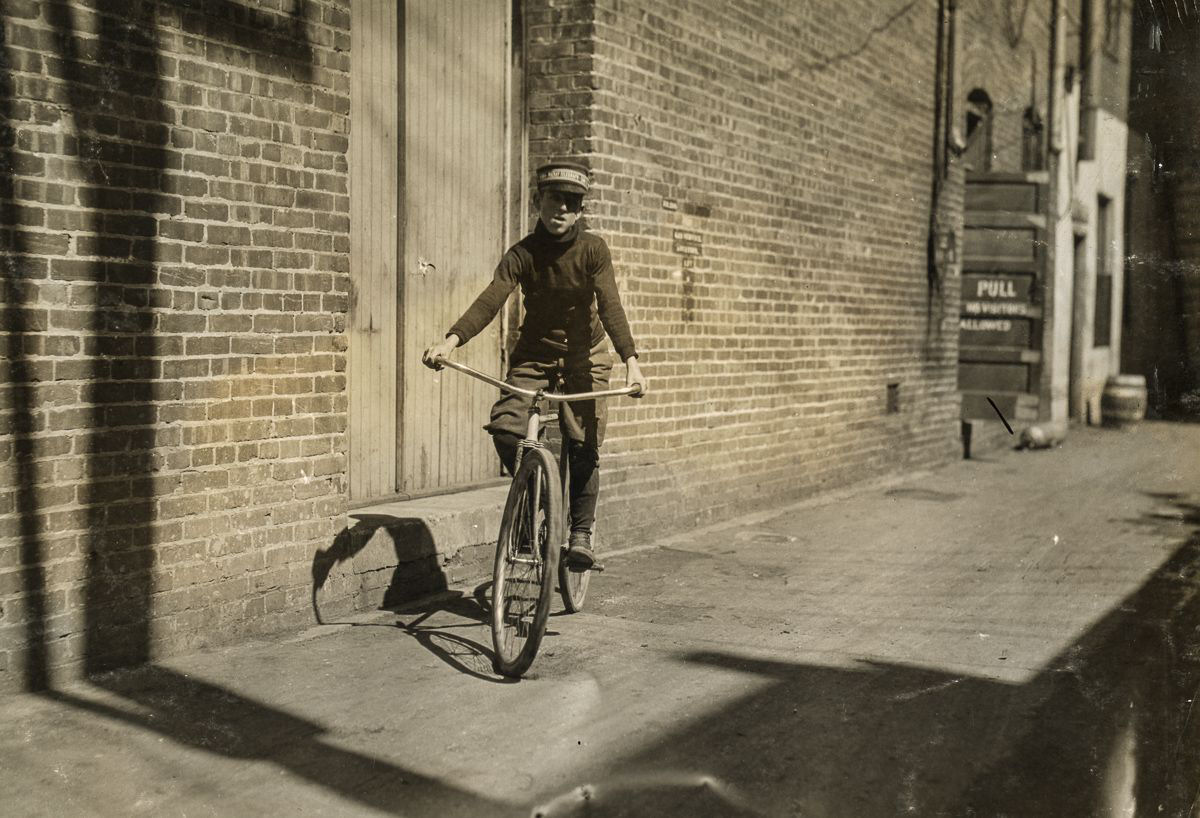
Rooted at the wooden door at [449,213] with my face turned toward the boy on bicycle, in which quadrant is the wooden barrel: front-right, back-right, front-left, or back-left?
back-left

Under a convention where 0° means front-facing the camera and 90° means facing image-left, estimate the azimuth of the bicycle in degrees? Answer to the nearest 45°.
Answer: approximately 0°

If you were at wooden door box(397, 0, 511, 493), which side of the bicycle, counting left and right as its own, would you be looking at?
back

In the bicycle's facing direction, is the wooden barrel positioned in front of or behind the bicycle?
behind

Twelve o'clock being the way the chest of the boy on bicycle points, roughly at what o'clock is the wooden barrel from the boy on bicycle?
The wooden barrel is roughly at 7 o'clock from the boy on bicycle.

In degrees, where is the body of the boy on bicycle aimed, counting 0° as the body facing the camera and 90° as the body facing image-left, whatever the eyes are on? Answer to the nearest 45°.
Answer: approximately 0°
